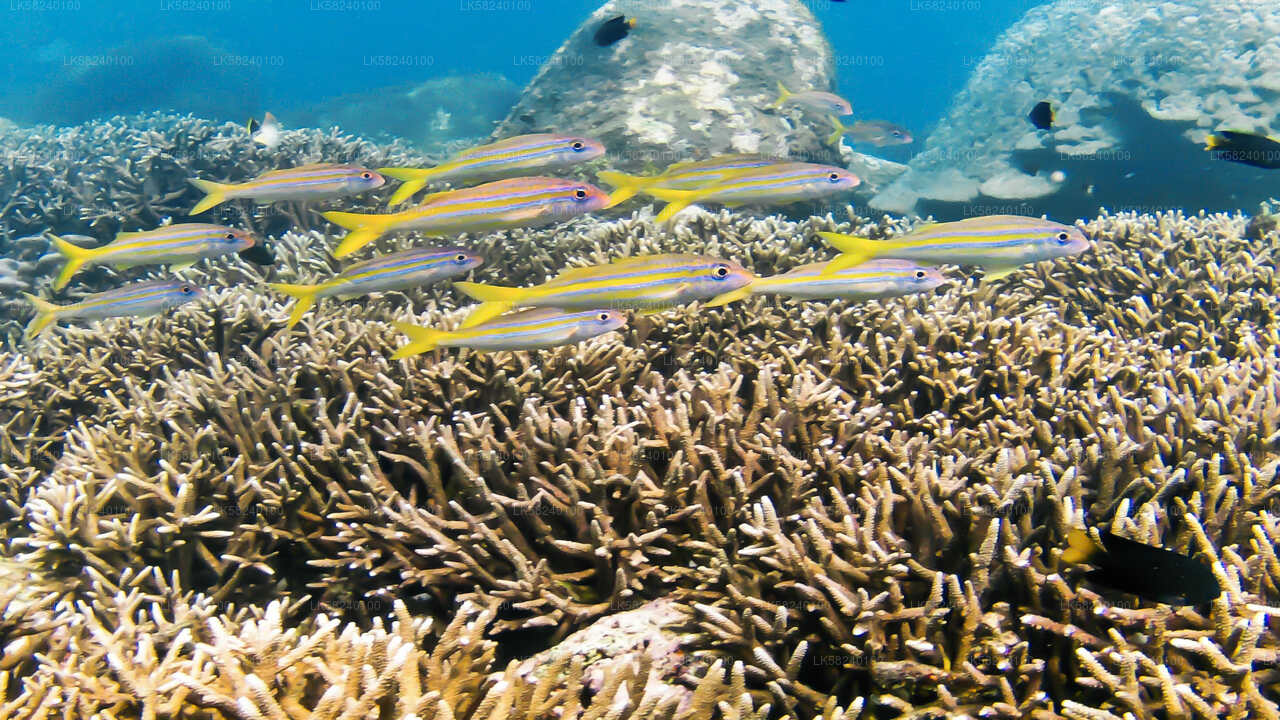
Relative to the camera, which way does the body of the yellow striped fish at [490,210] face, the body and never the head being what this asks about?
to the viewer's right

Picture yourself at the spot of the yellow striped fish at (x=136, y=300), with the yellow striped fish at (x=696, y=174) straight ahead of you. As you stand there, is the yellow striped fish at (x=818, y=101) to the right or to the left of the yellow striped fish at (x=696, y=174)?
left

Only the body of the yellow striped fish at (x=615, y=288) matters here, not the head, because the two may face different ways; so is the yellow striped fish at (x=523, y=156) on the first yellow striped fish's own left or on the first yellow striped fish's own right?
on the first yellow striped fish's own left

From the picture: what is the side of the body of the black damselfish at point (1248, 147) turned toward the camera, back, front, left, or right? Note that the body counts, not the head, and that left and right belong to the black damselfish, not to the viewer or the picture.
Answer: right

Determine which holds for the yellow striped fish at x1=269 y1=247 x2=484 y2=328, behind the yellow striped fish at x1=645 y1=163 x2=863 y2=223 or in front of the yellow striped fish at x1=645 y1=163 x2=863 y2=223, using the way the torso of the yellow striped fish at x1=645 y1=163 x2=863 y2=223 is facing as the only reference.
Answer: behind

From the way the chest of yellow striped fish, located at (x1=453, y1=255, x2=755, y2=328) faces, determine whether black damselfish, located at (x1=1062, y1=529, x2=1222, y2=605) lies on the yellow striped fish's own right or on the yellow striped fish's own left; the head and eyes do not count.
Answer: on the yellow striped fish's own right

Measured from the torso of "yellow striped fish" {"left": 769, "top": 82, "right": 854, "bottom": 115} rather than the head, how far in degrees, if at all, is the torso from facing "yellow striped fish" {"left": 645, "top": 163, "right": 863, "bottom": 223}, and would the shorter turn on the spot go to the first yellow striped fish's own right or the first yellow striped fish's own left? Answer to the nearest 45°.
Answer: approximately 90° to the first yellow striped fish's own right

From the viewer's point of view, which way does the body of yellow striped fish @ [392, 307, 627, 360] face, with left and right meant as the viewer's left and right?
facing to the right of the viewer

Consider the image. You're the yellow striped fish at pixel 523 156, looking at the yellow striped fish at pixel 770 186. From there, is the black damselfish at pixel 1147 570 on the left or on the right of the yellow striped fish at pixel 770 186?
right

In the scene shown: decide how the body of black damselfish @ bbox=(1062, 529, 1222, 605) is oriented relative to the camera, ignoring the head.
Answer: to the viewer's right

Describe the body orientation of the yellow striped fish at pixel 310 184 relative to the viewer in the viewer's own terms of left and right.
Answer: facing to the right of the viewer

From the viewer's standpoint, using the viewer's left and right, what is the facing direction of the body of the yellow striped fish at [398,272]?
facing to the right of the viewer

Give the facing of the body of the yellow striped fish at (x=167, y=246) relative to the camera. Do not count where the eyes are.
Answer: to the viewer's right

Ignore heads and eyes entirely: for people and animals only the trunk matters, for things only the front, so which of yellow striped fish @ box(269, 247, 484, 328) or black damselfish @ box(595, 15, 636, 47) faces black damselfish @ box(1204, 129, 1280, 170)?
the yellow striped fish

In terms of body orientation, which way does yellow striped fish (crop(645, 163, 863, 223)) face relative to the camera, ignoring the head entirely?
to the viewer's right
